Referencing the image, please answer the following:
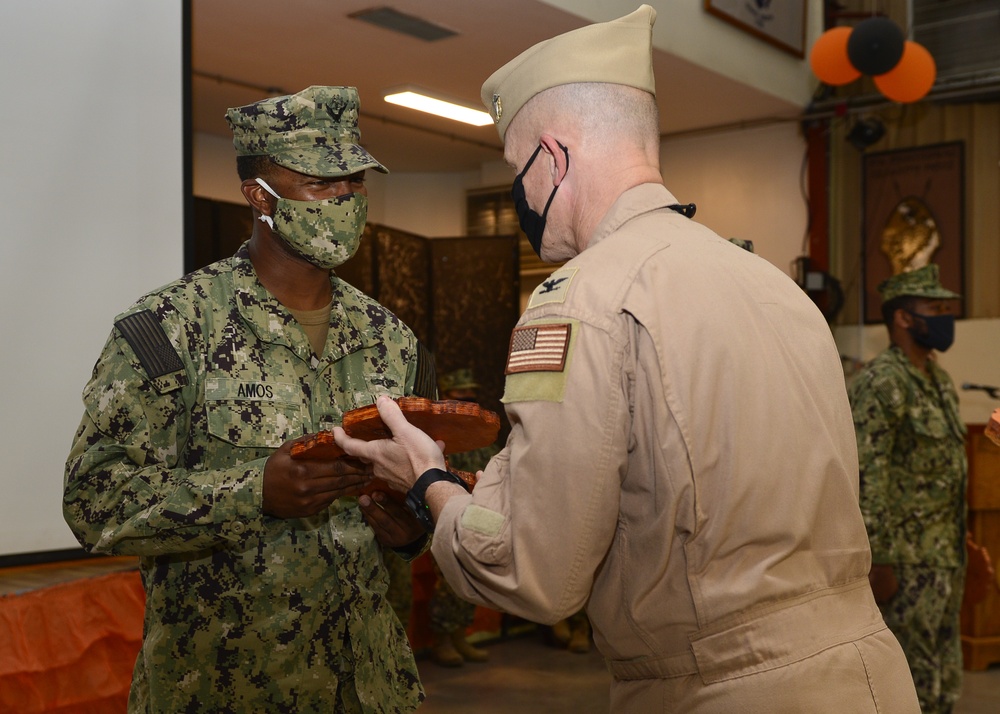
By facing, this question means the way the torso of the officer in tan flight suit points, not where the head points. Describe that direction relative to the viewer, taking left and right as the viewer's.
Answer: facing away from the viewer and to the left of the viewer

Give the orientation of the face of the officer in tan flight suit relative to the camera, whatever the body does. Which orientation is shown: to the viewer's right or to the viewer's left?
to the viewer's left

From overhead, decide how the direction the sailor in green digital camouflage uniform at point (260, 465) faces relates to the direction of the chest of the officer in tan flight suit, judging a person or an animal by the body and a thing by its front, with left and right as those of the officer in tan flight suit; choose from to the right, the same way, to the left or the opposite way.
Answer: the opposite way
